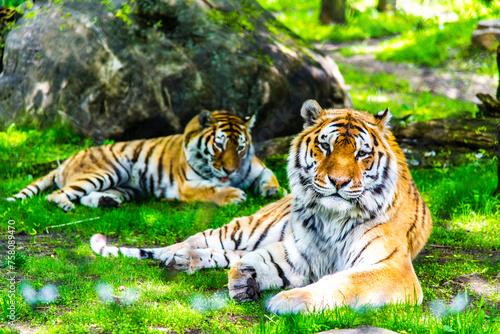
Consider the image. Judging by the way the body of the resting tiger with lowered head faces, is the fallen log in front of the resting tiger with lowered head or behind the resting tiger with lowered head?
in front

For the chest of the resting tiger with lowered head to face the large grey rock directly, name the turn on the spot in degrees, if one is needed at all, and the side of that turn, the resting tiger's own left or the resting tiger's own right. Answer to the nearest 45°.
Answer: approximately 135° to the resting tiger's own left

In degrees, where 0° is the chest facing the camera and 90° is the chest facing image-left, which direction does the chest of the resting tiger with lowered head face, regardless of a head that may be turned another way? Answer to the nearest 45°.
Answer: approximately 315°

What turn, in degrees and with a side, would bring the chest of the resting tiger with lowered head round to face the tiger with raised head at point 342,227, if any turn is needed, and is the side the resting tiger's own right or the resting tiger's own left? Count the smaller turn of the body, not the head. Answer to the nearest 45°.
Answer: approximately 45° to the resting tiger's own right

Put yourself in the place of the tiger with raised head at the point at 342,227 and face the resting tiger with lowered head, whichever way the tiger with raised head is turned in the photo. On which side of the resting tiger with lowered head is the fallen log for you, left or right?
right
